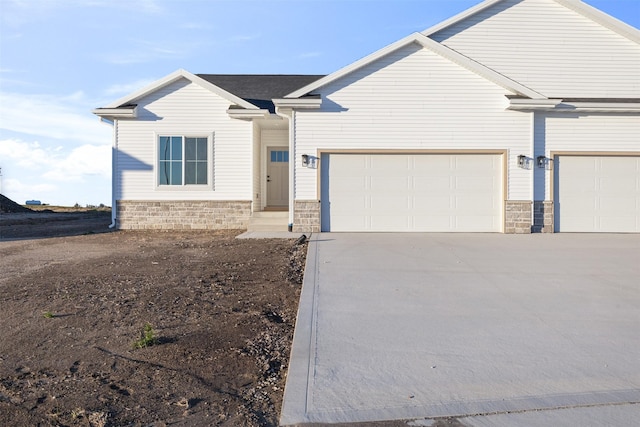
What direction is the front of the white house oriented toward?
toward the camera
